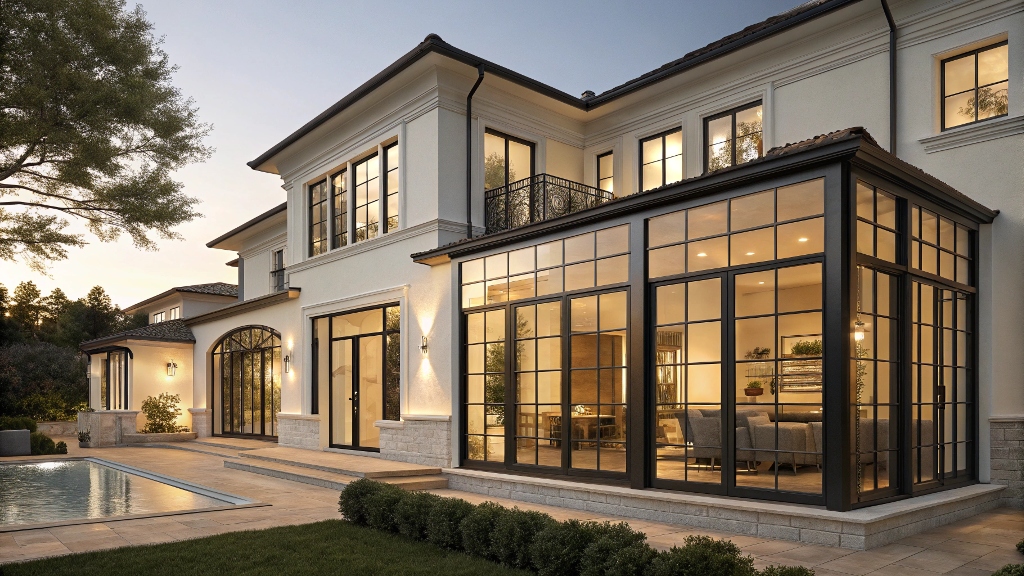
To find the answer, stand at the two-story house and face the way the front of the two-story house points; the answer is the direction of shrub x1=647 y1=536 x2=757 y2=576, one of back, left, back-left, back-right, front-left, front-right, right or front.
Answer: front-left

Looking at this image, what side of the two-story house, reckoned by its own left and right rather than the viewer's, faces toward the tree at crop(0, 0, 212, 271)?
front

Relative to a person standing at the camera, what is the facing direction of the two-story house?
facing the viewer and to the left of the viewer
